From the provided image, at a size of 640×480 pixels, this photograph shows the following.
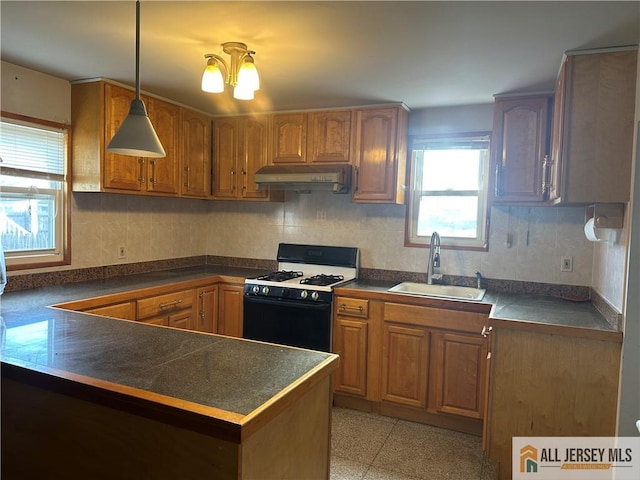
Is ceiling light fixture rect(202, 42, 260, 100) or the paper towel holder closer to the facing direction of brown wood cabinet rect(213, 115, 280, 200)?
the ceiling light fixture

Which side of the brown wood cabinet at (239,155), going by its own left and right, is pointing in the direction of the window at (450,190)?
left

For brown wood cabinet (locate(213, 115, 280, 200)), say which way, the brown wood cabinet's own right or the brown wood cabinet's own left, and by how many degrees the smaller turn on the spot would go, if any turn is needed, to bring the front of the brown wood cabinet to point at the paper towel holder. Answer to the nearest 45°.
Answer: approximately 45° to the brown wood cabinet's own left

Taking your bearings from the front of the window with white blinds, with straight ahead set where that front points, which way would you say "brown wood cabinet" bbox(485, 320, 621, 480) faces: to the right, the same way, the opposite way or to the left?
the opposite way

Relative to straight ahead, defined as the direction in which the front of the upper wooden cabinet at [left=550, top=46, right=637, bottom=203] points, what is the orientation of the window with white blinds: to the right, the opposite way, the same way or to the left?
the opposite way

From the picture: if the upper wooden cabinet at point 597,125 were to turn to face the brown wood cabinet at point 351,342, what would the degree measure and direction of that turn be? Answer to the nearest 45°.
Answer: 0° — it already faces it

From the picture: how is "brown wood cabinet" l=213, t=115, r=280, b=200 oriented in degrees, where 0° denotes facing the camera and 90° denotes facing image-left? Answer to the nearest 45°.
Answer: approximately 0°

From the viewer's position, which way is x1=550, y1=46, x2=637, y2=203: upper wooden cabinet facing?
facing to the left of the viewer

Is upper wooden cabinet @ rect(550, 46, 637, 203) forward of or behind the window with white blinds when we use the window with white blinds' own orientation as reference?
forward

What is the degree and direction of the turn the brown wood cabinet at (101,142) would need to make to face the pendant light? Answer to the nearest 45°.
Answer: approximately 45° to its right

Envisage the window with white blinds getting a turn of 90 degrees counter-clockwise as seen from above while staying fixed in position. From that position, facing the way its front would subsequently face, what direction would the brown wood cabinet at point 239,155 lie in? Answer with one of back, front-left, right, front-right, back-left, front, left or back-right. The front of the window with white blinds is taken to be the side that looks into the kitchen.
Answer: front-right

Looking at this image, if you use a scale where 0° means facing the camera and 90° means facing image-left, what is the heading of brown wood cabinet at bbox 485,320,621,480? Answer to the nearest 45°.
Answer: approximately 90°

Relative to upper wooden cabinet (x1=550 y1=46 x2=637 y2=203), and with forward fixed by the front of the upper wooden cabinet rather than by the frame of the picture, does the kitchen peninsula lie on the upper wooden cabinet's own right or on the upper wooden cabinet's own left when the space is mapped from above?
on the upper wooden cabinet's own left

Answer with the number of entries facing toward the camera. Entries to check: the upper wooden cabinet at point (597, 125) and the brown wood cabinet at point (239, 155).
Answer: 1
